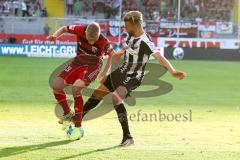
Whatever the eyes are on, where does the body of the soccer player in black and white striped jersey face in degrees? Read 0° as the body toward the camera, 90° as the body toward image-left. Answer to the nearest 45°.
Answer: approximately 45°

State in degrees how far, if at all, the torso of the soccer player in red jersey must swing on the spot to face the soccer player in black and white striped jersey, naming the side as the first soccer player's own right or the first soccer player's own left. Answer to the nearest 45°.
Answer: approximately 45° to the first soccer player's own left

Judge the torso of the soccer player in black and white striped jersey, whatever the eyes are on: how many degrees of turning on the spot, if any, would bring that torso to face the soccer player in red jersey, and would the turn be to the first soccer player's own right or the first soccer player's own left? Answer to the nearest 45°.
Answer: approximately 90° to the first soccer player's own right

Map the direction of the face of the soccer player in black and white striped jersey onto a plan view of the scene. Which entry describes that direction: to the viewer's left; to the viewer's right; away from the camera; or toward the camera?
to the viewer's left
